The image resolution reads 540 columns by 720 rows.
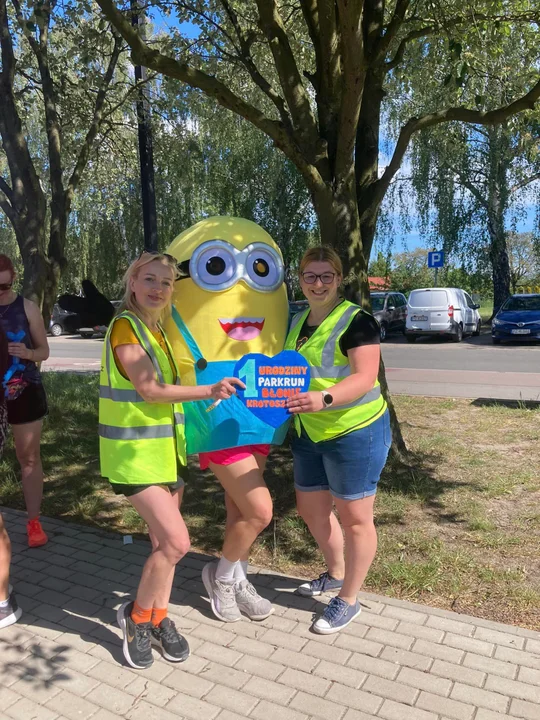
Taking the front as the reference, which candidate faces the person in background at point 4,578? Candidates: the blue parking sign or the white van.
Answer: the blue parking sign

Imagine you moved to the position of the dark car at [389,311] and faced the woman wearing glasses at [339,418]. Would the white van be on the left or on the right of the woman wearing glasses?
left

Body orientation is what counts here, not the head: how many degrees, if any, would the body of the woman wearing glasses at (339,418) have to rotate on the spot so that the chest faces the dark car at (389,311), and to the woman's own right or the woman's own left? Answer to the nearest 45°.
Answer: approximately 135° to the woman's own right

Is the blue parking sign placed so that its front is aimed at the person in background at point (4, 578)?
yes

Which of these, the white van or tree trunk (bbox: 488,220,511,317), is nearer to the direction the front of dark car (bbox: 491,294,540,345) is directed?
the white van

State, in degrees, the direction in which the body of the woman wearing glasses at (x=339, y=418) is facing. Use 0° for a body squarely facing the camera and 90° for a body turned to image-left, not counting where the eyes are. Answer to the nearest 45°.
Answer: approximately 45°
